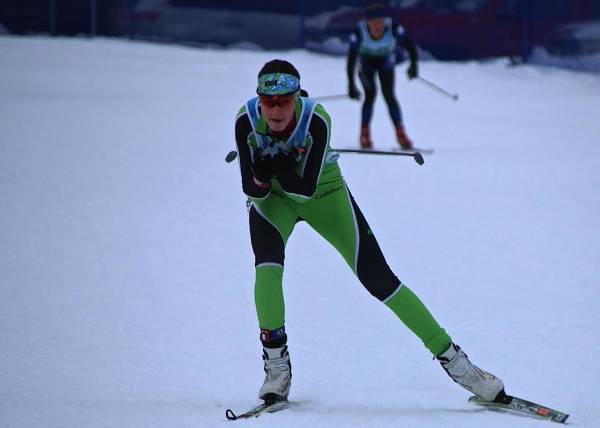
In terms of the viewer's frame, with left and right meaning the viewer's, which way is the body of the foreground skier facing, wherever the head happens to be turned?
facing the viewer

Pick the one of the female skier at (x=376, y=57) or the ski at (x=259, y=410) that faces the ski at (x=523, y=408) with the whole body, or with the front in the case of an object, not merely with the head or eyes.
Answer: the female skier

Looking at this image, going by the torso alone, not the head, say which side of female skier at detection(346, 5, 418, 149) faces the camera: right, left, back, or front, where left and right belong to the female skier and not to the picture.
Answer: front

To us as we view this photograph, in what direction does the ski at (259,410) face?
facing the viewer and to the left of the viewer

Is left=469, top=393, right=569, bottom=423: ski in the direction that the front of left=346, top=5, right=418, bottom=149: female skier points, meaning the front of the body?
yes

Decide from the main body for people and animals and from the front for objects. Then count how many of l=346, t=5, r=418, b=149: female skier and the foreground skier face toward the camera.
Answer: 2

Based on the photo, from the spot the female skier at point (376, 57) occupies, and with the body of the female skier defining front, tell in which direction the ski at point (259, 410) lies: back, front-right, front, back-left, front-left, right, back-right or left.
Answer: front

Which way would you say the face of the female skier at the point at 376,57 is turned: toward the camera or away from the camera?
toward the camera

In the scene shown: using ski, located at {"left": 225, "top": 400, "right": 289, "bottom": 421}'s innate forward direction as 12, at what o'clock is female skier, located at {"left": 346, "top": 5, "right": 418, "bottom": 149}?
The female skier is roughly at 5 o'clock from the ski.
